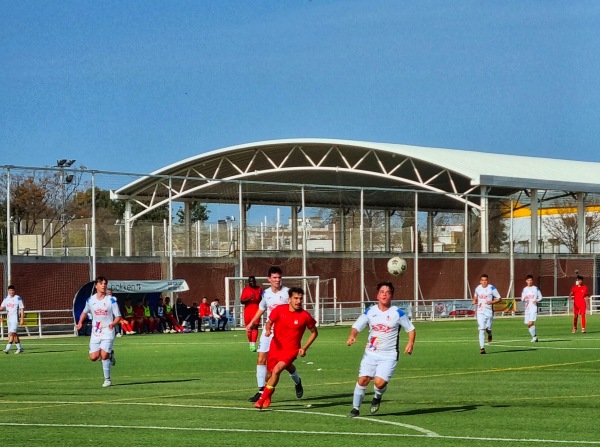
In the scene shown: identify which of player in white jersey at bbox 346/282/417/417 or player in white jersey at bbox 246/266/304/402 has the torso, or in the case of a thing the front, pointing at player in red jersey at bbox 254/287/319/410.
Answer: player in white jersey at bbox 246/266/304/402

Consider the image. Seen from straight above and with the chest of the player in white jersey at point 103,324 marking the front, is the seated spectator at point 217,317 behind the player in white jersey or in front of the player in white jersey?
behind

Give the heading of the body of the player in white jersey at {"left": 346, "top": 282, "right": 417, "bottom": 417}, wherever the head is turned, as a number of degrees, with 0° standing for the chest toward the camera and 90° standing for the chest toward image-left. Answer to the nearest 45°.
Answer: approximately 0°

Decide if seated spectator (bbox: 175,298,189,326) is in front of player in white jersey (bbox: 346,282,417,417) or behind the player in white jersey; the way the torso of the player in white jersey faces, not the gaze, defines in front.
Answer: behind

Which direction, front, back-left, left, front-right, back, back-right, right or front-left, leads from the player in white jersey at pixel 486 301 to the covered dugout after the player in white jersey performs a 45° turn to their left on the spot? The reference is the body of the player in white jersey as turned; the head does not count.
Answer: back
